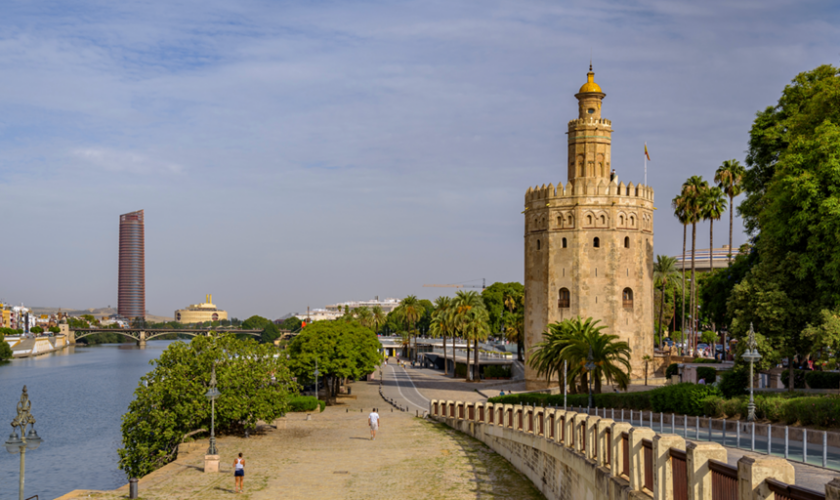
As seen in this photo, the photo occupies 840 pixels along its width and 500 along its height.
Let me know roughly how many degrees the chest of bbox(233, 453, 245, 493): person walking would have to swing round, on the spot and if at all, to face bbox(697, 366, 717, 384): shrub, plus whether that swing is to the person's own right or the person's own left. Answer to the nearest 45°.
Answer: approximately 45° to the person's own right

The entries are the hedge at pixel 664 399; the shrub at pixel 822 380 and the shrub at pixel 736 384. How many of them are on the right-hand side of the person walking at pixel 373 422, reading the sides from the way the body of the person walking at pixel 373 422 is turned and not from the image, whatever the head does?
3

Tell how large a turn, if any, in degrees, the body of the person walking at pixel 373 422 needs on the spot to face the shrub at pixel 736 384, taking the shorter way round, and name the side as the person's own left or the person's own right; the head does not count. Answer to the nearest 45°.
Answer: approximately 90° to the person's own right

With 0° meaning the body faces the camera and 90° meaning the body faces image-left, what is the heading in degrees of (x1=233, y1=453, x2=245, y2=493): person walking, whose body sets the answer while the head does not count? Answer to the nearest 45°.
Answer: approximately 180°

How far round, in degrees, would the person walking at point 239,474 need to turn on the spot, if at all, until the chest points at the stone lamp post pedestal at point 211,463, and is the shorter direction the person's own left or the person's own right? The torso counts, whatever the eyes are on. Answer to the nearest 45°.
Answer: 0° — they already face it

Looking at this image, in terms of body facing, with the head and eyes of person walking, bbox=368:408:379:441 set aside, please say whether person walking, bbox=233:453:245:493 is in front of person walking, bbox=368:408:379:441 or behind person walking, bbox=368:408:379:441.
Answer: behind
